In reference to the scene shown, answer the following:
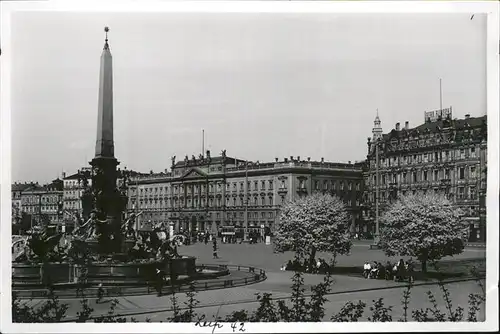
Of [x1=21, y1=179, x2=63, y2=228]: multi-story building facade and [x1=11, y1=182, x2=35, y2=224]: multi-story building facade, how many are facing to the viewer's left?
0

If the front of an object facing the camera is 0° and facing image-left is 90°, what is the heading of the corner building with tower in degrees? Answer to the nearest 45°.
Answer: approximately 45°

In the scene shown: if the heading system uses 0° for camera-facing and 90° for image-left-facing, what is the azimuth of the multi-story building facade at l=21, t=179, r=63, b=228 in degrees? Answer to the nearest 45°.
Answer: approximately 0°

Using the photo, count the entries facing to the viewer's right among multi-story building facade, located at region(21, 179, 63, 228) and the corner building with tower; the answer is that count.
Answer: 0

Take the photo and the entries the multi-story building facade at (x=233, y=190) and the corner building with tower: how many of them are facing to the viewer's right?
0

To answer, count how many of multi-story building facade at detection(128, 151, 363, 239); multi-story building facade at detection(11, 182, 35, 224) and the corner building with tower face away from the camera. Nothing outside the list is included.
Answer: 0

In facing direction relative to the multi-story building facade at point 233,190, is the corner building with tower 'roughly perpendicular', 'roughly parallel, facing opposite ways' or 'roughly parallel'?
roughly parallel
